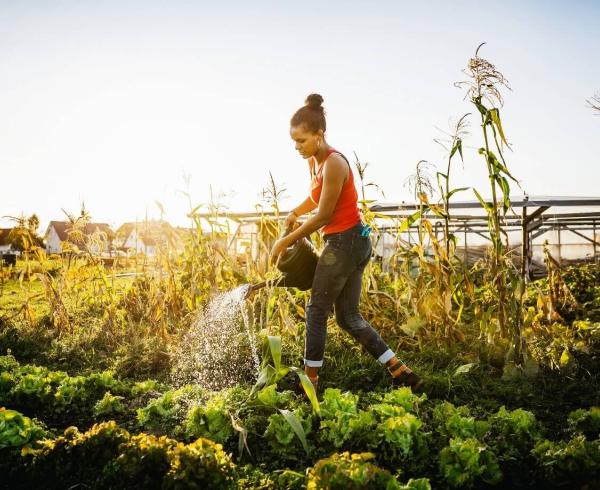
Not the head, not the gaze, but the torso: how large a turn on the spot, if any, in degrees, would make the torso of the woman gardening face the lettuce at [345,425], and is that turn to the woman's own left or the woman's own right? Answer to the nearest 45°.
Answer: approximately 90° to the woman's own left

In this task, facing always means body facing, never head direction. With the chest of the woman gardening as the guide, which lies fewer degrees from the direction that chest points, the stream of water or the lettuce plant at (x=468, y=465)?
the stream of water

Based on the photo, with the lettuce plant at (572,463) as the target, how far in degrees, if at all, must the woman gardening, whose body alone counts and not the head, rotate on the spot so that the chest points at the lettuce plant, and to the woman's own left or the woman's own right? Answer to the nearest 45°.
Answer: approximately 135° to the woman's own left

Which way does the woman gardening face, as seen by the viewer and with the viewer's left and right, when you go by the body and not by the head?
facing to the left of the viewer

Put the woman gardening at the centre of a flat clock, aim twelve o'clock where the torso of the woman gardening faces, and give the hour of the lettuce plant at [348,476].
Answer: The lettuce plant is roughly at 9 o'clock from the woman gardening.

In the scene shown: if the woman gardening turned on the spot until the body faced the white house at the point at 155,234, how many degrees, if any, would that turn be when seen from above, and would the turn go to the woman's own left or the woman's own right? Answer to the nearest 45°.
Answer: approximately 45° to the woman's own right
